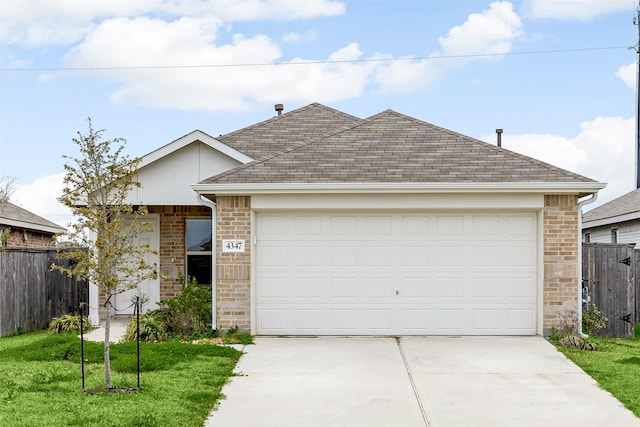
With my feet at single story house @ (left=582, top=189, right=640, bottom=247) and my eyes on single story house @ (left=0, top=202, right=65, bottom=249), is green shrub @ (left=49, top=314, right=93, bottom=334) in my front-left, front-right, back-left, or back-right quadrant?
front-left

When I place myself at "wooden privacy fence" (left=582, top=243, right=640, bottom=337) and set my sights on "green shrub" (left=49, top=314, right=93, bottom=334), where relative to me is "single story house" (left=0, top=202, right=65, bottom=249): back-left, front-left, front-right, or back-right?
front-right

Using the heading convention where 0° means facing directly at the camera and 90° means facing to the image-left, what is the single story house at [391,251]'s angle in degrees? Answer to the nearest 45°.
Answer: approximately 0°

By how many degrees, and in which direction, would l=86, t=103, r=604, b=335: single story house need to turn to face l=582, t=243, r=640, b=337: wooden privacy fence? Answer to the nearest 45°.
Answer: approximately 90° to its left

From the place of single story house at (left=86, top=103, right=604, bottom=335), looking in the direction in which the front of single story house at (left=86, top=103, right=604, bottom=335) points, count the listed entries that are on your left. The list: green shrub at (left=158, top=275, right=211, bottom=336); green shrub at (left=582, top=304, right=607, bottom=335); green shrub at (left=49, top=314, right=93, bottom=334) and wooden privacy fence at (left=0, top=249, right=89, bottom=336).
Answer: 1

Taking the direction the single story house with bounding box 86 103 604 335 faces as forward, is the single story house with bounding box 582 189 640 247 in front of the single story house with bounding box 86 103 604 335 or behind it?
behind

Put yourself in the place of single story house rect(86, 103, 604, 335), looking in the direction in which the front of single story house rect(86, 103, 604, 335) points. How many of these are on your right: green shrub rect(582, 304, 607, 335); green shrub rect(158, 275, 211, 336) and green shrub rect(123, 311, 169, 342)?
2

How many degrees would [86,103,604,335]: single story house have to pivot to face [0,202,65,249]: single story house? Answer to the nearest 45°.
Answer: approximately 135° to its right

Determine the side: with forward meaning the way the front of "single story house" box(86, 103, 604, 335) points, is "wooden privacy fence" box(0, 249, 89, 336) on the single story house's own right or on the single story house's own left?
on the single story house's own right

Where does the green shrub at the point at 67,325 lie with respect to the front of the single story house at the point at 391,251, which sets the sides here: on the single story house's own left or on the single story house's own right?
on the single story house's own right

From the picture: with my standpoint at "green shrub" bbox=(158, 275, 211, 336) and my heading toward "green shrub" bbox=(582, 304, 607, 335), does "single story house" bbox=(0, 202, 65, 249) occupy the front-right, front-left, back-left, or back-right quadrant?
back-left

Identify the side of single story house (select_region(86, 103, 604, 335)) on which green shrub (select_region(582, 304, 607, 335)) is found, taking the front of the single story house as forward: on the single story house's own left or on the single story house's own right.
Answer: on the single story house's own left
